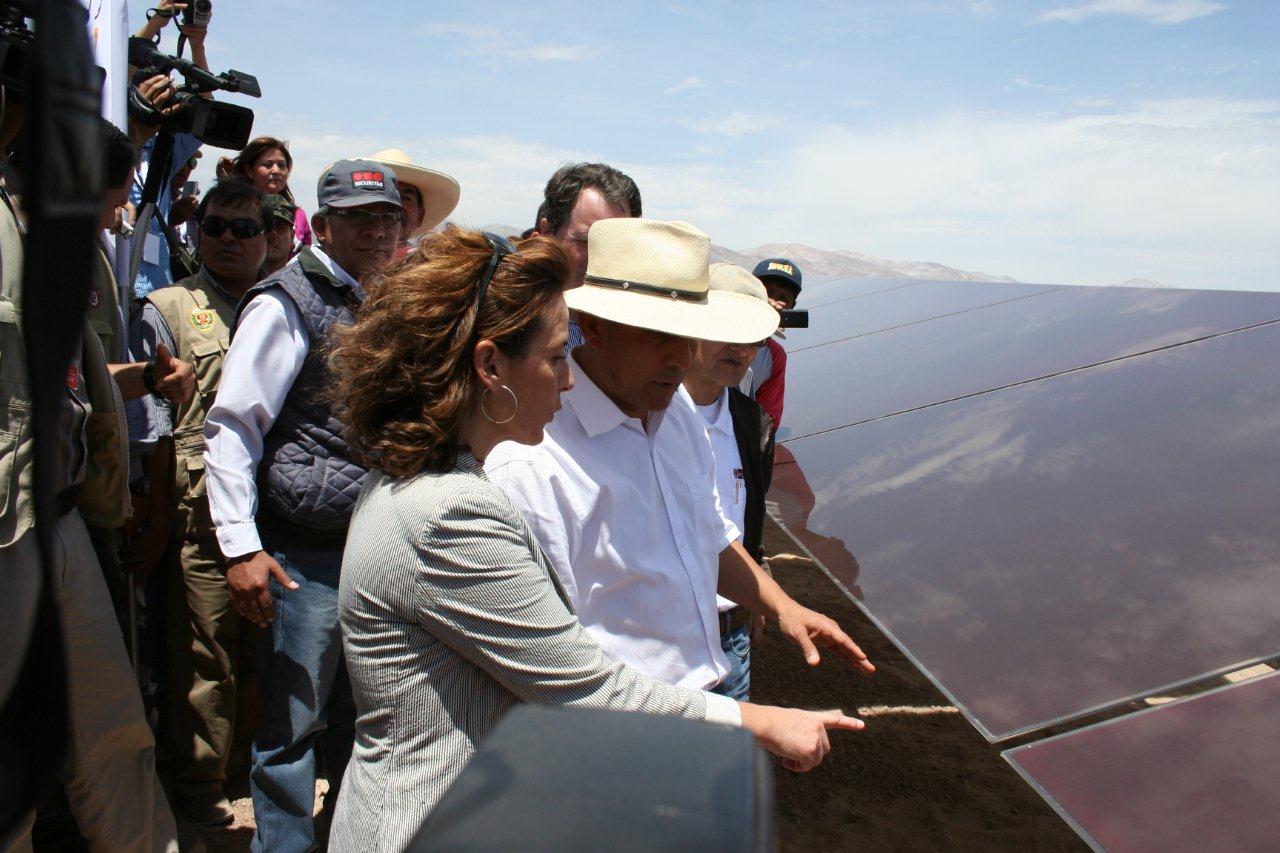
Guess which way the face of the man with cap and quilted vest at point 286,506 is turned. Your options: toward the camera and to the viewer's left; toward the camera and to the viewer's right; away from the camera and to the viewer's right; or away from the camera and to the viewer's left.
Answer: toward the camera and to the viewer's right

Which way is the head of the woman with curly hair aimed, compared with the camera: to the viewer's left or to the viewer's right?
to the viewer's right

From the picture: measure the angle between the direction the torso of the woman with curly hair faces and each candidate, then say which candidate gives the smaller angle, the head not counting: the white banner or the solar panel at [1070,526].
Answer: the solar panel

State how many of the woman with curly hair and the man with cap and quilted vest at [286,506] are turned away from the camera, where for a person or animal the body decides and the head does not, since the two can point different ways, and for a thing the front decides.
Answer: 0

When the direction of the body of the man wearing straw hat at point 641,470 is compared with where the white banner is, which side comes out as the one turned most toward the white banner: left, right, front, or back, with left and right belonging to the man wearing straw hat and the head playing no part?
back

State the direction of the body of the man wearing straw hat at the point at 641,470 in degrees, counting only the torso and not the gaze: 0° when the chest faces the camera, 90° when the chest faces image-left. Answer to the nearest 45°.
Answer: approximately 315°

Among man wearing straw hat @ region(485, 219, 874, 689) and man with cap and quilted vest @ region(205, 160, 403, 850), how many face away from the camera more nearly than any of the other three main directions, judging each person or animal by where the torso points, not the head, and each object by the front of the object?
0

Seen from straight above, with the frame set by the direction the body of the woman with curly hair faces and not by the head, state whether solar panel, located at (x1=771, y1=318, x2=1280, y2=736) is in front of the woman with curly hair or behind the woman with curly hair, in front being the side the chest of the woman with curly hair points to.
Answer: in front

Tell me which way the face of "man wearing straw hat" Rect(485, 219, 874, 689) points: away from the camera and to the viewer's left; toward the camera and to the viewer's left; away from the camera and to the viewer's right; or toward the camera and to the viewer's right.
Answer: toward the camera and to the viewer's right

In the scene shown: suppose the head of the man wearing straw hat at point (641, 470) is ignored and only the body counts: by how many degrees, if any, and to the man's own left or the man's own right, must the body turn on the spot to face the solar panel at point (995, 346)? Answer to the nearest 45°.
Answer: approximately 90° to the man's own left

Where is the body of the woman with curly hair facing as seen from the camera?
to the viewer's right

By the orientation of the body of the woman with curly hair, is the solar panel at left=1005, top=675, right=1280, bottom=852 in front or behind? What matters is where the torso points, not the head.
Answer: in front
